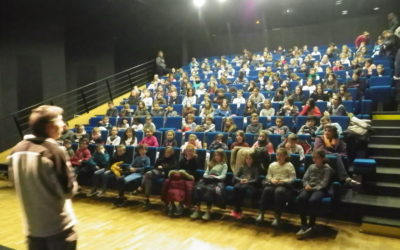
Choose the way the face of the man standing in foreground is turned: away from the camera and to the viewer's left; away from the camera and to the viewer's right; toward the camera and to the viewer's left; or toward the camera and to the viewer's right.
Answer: away from the camera and to the viewer's right

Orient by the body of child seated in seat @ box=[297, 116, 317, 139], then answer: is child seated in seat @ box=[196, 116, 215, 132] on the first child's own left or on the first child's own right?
on the first child's own right

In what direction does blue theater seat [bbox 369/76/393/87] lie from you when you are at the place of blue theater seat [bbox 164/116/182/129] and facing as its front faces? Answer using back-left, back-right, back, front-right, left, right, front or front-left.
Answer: back-left

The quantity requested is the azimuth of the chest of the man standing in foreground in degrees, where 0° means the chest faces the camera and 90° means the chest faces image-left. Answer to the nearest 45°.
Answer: approximately 225°

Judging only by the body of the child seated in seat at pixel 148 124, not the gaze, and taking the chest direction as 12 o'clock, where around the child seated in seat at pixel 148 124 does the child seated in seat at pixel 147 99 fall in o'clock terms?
the child seated in seat at pixel 147 99 is roughly at 6 o'clock from the child seated in seat at pixel 148 124.

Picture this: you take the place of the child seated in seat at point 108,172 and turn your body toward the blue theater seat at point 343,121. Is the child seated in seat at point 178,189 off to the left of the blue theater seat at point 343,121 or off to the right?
right

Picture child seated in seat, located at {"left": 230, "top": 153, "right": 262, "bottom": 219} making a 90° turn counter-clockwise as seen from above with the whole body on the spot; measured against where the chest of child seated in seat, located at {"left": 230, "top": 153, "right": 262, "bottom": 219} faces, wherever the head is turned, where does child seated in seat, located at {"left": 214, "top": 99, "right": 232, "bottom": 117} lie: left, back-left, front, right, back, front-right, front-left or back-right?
back-left

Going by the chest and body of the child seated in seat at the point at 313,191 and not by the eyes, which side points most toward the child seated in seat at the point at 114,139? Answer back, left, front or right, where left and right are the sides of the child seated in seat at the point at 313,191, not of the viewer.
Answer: right

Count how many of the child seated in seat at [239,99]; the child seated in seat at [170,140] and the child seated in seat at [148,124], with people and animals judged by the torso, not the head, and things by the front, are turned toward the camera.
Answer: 3

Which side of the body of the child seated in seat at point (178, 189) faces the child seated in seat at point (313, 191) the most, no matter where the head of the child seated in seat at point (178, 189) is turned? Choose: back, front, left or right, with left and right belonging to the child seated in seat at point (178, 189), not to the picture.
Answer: left
